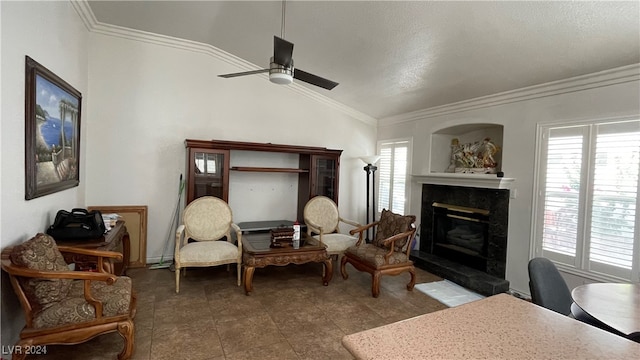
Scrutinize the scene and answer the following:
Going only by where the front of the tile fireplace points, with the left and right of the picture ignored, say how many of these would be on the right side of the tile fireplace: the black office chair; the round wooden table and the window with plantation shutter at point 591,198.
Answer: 0

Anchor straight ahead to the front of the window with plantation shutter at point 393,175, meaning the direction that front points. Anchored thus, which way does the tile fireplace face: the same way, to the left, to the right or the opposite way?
the same way

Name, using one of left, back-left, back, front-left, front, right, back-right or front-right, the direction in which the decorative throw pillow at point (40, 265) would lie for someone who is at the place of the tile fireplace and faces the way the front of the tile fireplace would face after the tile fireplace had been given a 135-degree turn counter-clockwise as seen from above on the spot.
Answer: back-right

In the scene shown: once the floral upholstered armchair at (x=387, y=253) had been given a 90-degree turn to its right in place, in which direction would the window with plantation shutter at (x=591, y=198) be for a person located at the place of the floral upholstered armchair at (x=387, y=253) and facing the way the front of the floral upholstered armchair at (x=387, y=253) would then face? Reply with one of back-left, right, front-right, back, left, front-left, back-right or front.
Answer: back-right

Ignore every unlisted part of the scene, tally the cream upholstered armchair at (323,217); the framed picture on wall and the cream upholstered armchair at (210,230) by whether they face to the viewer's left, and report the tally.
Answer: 0

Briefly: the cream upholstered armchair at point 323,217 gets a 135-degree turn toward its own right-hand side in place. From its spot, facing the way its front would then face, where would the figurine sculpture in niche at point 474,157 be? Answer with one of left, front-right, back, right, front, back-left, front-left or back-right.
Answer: back

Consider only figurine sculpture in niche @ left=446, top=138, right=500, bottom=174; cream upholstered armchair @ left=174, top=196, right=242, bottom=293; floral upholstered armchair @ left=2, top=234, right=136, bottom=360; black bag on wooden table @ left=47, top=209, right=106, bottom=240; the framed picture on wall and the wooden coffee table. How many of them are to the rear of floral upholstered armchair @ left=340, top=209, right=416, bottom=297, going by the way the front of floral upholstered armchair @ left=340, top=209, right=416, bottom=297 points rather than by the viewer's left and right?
1

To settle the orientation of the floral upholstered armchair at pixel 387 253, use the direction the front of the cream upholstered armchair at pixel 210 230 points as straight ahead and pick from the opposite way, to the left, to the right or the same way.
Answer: to the right

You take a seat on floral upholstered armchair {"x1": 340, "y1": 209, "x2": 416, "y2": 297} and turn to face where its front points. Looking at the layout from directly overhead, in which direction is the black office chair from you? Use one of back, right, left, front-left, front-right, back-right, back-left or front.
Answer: left

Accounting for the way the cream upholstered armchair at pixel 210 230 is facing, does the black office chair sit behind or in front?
in front

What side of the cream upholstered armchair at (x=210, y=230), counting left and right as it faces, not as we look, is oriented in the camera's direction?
front

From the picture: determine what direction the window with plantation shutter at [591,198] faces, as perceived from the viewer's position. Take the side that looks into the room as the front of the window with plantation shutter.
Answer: facing the viewer and to the left of the viewer

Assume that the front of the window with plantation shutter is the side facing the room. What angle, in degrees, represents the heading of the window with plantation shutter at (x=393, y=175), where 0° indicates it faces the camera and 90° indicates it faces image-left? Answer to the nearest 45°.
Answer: approximately 45°

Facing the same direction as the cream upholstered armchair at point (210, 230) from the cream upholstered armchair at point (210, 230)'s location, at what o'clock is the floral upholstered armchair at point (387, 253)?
The floral upholstered armchair is roughly at 10 o'clock from the cream upholstered armchair.

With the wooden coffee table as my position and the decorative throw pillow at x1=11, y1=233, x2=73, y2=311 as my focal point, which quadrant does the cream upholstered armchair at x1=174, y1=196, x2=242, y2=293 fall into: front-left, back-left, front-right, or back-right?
front-right

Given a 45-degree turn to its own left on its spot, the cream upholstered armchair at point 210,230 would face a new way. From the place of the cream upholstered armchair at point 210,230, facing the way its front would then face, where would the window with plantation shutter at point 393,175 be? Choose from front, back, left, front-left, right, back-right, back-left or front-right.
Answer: front-left

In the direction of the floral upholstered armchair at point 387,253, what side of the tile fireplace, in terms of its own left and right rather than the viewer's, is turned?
front

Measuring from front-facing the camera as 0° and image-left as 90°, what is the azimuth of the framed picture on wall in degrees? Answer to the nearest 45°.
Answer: approximately 315°

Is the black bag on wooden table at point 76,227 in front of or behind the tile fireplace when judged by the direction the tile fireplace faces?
in front

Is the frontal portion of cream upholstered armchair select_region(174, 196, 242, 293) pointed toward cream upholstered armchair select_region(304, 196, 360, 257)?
no
